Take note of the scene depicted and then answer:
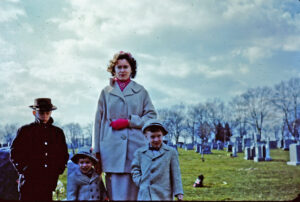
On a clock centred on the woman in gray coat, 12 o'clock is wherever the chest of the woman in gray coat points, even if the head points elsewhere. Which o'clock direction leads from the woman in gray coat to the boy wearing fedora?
The boy wearing fedora is roughly at 4 o'clock from the woman in gray coat.

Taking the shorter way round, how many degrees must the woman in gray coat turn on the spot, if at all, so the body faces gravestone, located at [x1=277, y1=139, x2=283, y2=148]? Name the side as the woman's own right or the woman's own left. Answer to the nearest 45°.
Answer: approximately 135° to the woman's own left

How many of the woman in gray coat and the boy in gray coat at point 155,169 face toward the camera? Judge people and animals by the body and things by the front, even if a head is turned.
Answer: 2

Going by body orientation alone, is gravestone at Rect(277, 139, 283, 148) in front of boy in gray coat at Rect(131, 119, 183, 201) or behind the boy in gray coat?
behind
